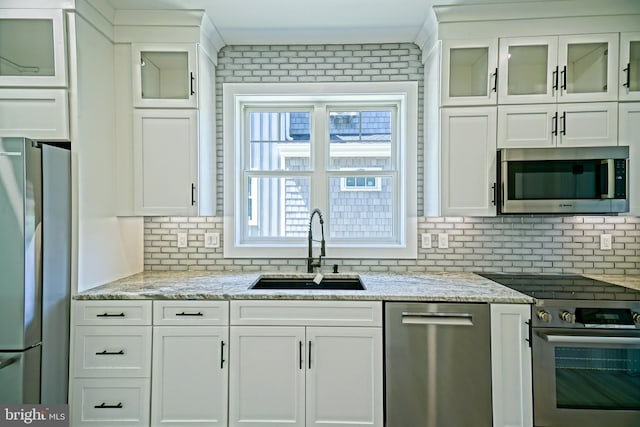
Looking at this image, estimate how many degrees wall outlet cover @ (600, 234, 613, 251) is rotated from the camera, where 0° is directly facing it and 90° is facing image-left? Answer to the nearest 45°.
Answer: approximately 0°

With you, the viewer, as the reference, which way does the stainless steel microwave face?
facing the viewer

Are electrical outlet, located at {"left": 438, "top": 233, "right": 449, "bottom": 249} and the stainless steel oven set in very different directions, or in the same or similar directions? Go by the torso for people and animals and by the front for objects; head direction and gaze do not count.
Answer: same or similar directions

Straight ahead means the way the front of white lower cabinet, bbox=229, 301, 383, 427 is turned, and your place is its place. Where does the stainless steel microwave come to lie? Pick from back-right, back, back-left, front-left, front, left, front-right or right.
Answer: left

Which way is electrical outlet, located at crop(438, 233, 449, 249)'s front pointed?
toward the camera

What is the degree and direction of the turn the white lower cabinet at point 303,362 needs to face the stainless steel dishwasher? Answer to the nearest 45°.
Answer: approximately 90° to its left

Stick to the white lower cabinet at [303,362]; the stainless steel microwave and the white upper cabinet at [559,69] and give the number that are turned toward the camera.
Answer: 3

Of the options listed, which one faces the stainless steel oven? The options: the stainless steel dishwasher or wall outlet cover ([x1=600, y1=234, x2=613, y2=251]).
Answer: the wall outlet cover

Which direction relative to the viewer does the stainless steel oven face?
toward the camera

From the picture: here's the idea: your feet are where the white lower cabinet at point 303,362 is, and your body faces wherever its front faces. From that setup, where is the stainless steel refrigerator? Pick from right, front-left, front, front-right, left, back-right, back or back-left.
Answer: right

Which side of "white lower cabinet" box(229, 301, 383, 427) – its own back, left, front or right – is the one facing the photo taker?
front

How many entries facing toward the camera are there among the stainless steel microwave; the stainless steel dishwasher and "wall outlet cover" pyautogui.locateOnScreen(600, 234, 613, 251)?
3

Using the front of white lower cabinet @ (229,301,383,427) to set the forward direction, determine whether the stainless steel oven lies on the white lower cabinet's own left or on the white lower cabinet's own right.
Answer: on the white lower cabinet's own left

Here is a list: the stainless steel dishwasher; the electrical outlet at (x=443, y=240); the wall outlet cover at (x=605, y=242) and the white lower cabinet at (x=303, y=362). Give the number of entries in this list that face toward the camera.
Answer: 4

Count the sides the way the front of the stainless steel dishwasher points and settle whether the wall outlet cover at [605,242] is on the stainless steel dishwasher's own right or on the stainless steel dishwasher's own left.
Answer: on the stainless steel dishwasher's own left

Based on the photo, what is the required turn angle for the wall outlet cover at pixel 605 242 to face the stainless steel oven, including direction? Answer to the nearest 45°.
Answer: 0° — it already faces it
